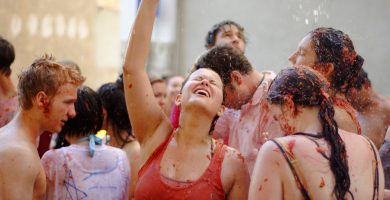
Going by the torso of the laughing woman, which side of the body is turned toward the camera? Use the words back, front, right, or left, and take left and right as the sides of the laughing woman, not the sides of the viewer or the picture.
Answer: front

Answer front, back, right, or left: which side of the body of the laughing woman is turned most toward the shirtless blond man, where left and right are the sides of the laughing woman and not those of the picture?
right

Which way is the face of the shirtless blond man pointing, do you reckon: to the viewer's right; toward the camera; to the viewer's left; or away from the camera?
to the viewer's right

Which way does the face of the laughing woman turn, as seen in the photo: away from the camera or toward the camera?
toward the camera
